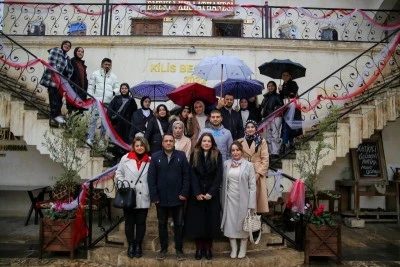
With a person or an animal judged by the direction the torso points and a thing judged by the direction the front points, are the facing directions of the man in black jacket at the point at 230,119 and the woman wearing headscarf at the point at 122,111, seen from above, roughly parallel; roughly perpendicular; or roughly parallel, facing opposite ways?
roughly parallel

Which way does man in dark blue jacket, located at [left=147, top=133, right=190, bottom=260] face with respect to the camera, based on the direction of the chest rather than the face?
toward the camera

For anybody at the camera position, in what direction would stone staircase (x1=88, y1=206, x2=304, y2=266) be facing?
facing the viewer

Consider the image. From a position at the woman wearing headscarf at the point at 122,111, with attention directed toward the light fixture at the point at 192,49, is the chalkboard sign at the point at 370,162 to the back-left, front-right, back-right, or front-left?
front-right

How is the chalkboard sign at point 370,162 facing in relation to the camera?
toward the camera

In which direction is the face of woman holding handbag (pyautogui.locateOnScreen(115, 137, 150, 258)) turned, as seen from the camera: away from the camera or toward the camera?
toward the camera

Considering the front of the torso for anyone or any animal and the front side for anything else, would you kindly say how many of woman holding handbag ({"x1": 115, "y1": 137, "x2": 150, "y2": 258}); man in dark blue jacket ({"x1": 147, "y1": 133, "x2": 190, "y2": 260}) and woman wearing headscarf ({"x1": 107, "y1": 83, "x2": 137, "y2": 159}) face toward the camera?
3

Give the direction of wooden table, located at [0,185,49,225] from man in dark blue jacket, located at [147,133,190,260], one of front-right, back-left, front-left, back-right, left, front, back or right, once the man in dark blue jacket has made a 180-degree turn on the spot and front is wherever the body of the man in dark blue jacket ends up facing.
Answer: front-left

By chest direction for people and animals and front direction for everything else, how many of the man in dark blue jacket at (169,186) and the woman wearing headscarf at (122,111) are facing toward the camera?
2

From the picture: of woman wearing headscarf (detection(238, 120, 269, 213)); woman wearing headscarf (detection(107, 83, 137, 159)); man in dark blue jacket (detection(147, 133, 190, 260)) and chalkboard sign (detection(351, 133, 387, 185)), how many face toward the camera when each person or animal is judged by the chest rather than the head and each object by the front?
4

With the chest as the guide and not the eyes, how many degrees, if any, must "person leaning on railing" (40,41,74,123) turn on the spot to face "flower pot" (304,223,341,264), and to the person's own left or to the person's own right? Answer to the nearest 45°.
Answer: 0° — they already face it
